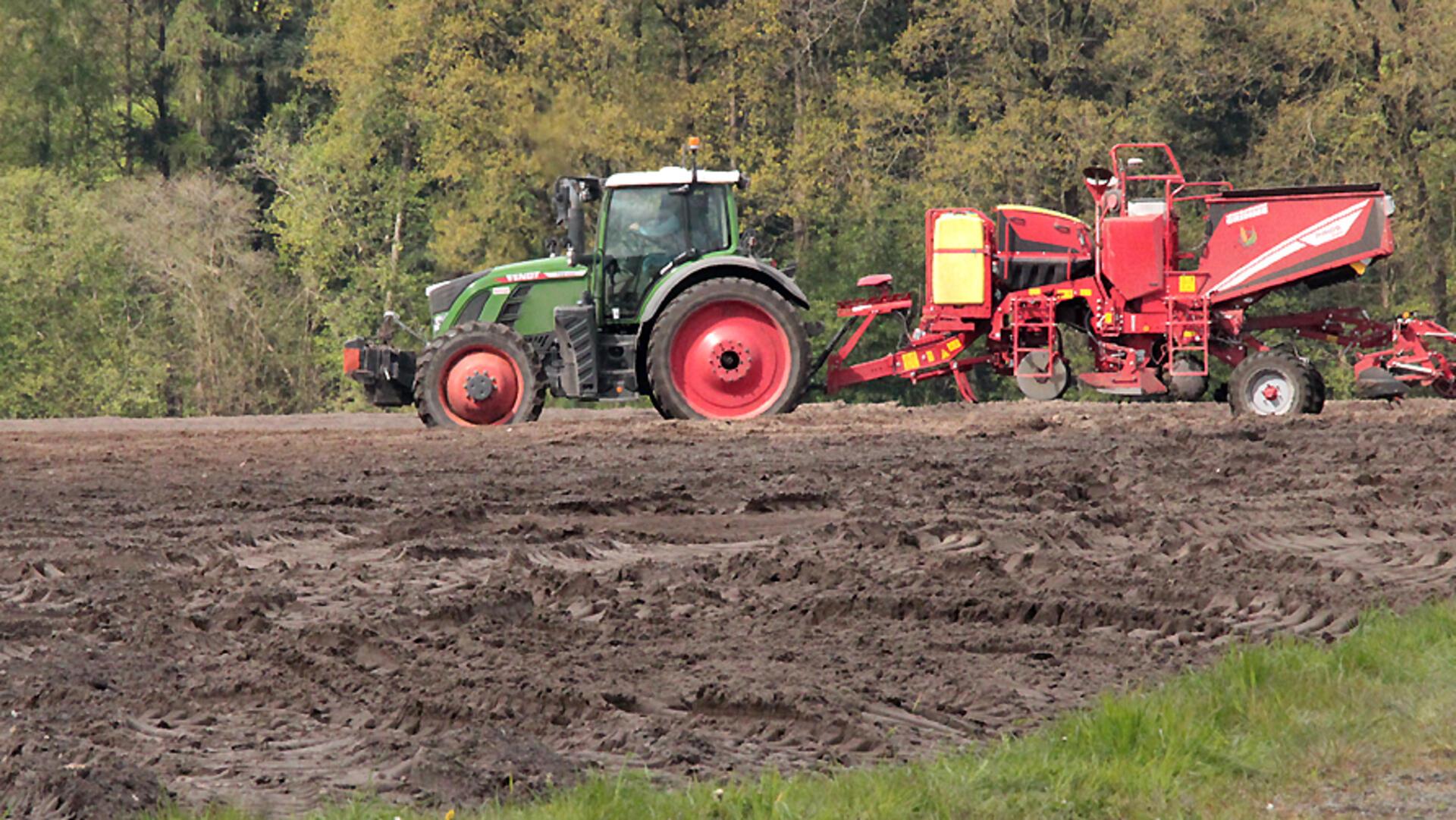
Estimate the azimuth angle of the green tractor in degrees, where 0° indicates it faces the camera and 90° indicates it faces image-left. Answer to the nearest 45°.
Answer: approximately 90°

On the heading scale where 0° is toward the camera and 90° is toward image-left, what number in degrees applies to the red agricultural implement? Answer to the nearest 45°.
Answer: approximately 90°

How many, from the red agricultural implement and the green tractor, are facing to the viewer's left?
2

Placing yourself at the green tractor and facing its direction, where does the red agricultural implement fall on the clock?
The red agricultural implement is roughly at 6 o'clock from the green tractor.
